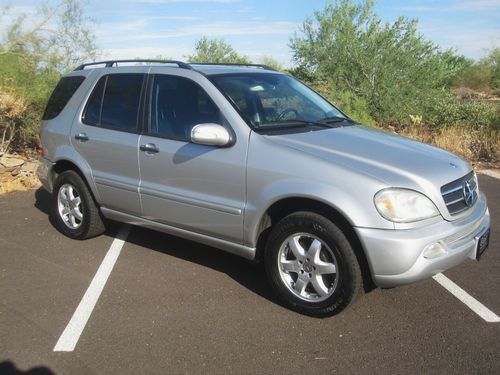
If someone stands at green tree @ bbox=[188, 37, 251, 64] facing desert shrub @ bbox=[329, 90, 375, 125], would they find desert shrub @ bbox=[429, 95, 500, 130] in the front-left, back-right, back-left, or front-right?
front-left

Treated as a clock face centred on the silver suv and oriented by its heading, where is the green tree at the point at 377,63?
The green tree is roughly at 8 o'clock from the silver suv.

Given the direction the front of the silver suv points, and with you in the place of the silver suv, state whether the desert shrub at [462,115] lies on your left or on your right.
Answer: on your left

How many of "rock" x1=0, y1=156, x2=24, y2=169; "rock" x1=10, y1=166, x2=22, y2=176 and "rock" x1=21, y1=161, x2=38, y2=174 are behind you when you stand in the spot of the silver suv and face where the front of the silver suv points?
3

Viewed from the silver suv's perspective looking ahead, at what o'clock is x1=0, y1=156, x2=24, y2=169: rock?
The rock is roughly at 6 o'clock from the silver suv.

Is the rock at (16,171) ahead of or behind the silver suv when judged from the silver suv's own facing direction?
behind

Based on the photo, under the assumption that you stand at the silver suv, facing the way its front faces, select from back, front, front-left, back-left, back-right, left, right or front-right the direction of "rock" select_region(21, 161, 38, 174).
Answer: back

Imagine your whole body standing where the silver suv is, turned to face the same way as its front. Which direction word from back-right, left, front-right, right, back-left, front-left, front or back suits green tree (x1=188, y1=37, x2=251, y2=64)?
back-left
